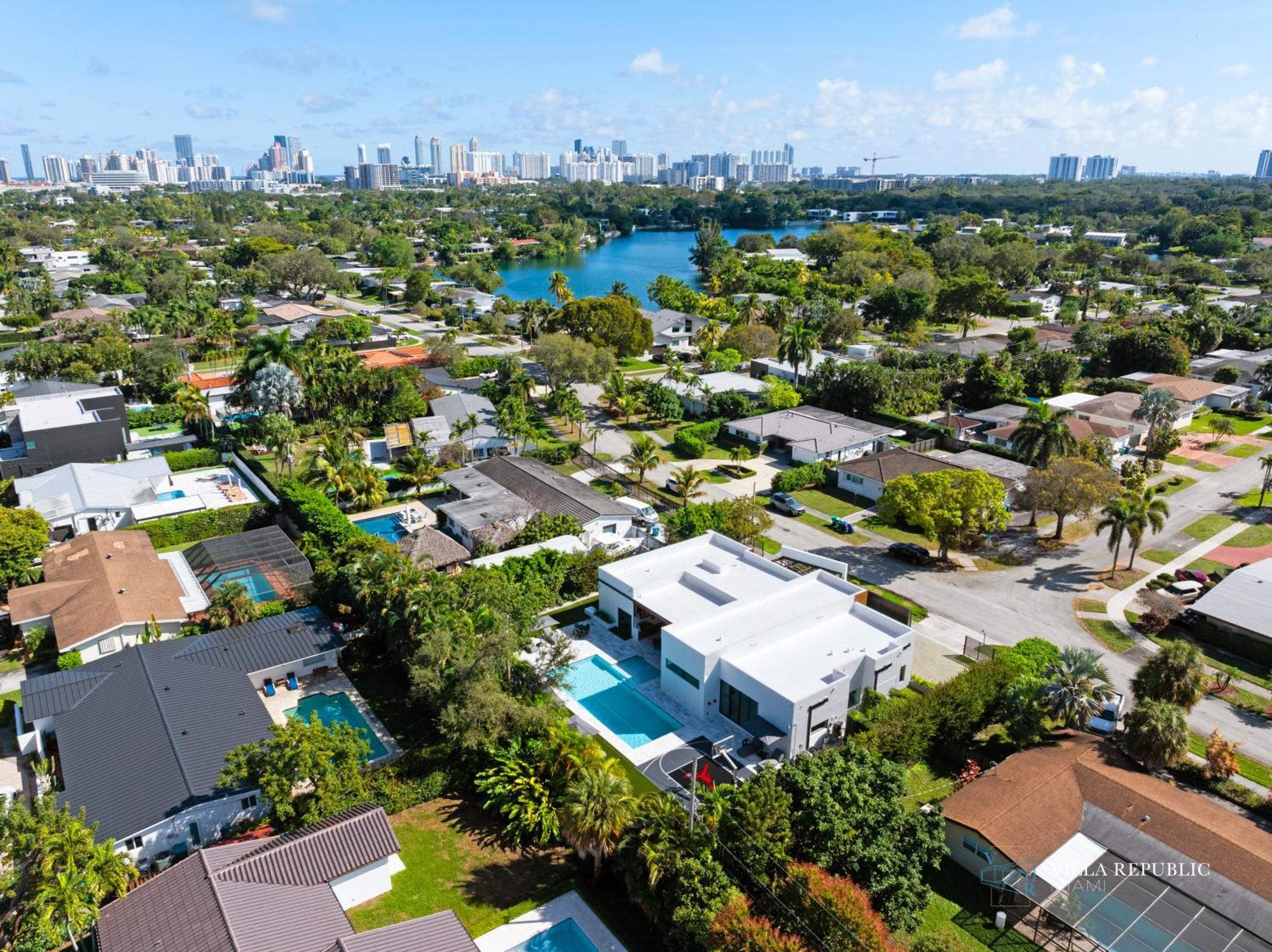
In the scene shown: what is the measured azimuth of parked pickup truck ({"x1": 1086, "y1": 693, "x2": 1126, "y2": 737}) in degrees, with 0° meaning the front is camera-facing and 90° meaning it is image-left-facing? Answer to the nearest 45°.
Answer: approximately 45°

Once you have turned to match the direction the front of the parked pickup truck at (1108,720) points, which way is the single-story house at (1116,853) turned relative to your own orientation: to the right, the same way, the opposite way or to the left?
the opposite way

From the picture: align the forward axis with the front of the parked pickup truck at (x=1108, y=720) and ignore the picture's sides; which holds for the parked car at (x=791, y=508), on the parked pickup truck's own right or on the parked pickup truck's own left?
on the parked pickup truck's own right

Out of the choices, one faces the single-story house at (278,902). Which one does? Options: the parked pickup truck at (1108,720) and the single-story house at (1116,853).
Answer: the parked pickup truck

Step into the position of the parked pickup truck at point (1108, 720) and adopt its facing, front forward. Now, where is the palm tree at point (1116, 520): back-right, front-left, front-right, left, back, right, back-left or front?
back-right

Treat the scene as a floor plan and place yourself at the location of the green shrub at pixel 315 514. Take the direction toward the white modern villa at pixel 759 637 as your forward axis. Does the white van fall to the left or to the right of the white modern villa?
left

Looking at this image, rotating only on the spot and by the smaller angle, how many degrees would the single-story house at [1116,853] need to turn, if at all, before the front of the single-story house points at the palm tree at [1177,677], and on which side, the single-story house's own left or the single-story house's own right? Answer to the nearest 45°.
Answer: approximately 45° to the single-story house's own left

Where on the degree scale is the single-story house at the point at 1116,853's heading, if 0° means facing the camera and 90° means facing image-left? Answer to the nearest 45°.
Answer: approximately 225°

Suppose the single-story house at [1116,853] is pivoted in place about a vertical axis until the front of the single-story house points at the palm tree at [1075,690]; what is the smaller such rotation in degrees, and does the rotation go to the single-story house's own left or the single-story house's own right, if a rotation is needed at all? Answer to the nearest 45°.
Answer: approximately 45° to the single-story house's own left

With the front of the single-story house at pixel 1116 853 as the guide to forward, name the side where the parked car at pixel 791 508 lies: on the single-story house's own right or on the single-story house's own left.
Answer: on the single-story house's own left

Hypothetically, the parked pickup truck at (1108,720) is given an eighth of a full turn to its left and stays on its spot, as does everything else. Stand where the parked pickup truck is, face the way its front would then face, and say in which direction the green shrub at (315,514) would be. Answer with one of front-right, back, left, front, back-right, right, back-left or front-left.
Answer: right
